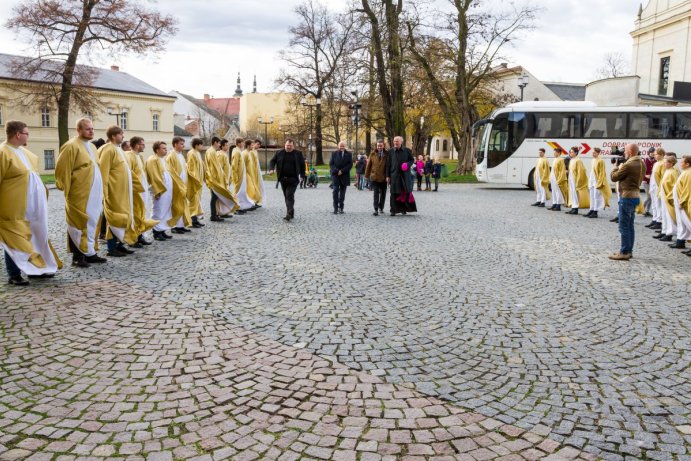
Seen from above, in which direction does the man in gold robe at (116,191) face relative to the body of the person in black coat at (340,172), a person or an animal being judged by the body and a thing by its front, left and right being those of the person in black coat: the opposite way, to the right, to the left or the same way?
to the left

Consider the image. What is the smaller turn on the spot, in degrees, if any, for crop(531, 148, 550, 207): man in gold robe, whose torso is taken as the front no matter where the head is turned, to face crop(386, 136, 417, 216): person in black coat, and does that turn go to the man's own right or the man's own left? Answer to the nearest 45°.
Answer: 0° — they already face them

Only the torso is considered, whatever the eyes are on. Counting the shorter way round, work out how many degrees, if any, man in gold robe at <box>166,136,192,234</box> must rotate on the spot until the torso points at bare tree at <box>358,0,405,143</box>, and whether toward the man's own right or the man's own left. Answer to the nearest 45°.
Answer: approximately 45° to the man's own left

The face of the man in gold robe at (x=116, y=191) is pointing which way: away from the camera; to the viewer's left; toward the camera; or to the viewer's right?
to the viewer's right

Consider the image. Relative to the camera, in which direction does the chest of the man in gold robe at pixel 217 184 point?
to the viewer's right

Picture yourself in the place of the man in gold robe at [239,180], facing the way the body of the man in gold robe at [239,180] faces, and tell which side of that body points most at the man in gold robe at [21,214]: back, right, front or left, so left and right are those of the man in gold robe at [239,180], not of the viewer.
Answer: right

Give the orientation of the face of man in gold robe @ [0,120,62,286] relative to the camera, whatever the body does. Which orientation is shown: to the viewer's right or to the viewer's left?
to the viewer's right

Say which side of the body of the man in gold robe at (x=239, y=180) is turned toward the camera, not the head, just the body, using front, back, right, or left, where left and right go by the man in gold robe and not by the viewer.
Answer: right

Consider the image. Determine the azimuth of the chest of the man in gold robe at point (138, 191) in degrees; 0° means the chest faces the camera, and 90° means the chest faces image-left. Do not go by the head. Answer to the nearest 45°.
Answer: approximately 270°
